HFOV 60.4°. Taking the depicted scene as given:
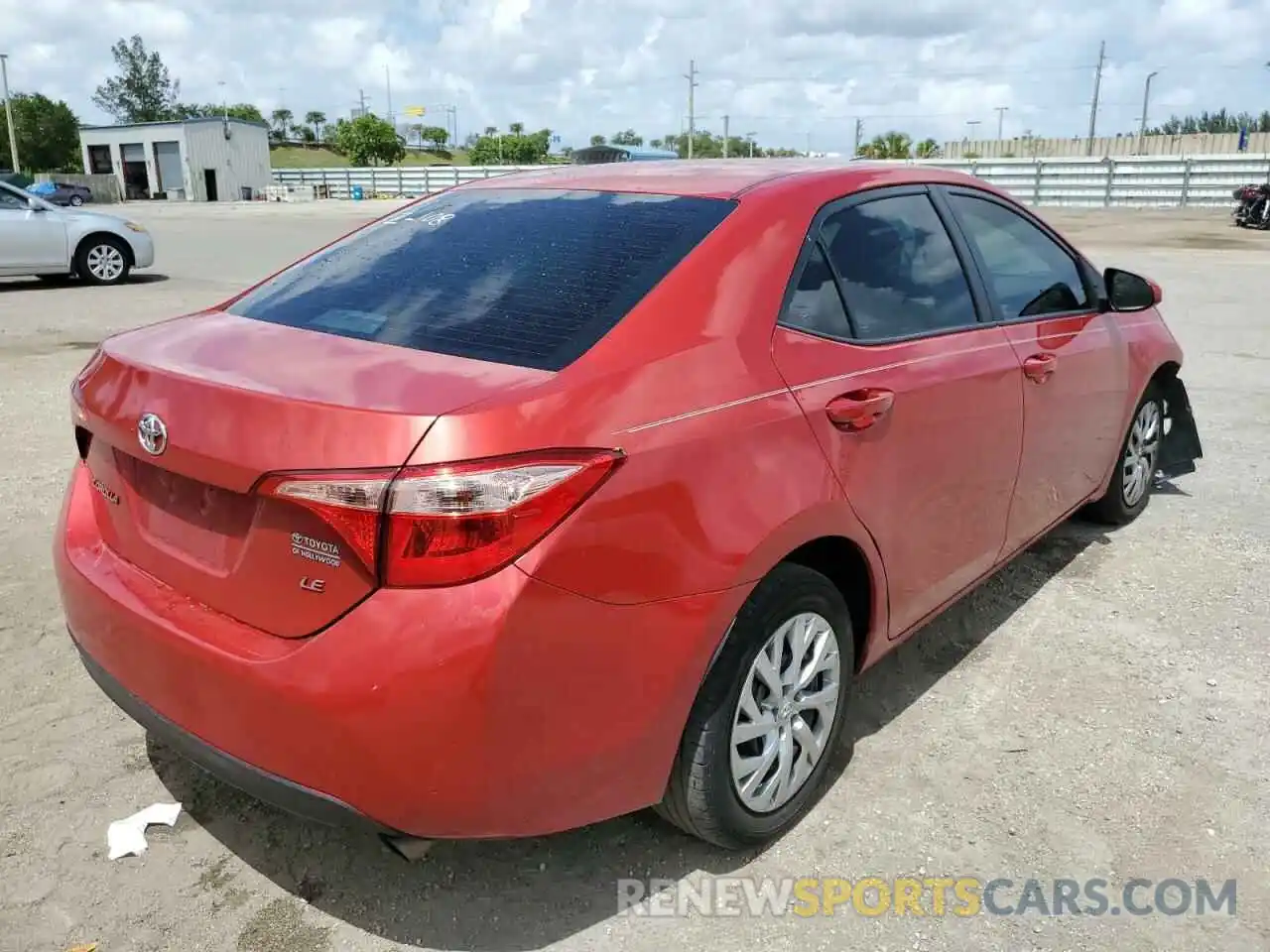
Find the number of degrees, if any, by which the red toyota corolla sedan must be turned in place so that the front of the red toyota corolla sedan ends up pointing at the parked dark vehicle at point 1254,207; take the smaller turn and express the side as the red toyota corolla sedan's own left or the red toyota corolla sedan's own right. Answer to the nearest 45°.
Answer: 0° — it already faces it

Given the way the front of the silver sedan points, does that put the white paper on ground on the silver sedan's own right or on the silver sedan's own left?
on the silver sedan's own right

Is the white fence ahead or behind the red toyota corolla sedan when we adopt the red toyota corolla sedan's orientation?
ahead

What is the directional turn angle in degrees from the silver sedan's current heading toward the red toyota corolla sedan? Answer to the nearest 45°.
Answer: approximately 90° to its right

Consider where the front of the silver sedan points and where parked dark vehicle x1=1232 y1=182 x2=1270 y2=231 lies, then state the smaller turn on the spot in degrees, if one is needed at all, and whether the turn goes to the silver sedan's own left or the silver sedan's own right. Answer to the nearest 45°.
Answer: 0° — it already faces it

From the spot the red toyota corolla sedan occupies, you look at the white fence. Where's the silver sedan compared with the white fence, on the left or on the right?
left

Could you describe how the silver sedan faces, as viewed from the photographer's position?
facing to the right of the viewer

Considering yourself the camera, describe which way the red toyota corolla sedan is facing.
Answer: facing away from the viewer and to the right of the viewer

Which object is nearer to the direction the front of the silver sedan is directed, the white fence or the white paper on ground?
the white fence

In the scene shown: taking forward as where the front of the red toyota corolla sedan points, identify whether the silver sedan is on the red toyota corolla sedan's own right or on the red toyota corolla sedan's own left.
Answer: on the red toyota corolla sedan's own left
